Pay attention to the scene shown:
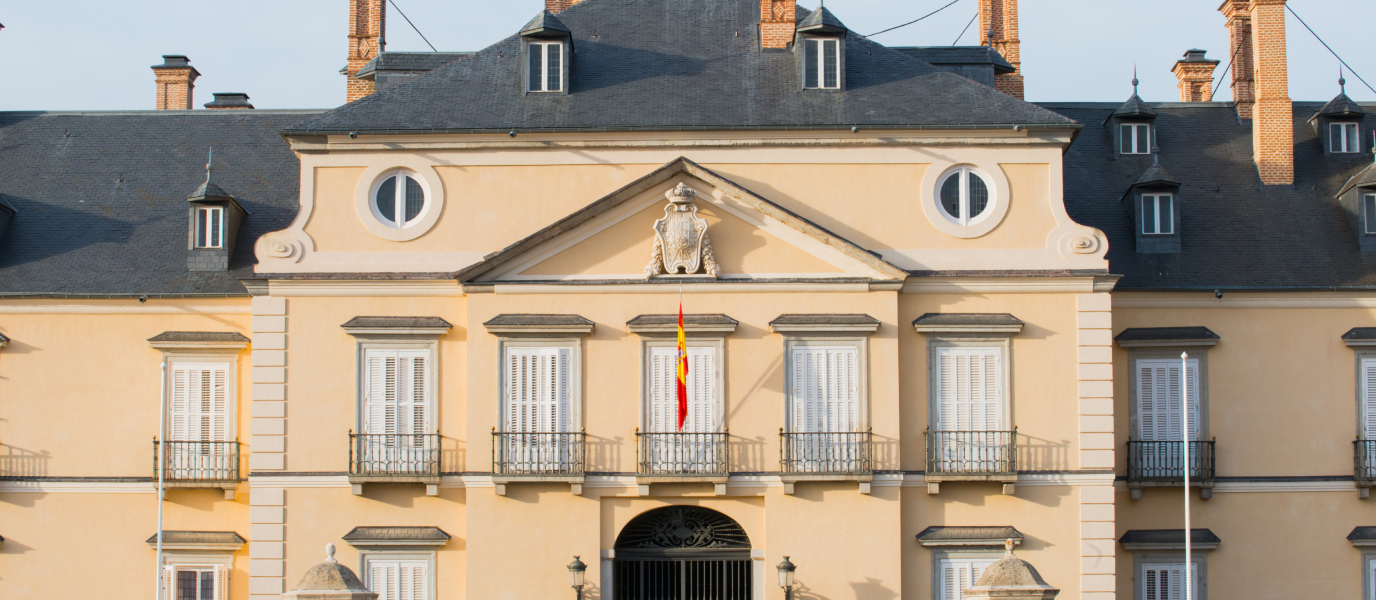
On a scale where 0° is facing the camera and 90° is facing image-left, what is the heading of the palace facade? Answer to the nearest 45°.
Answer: approximately 0°
